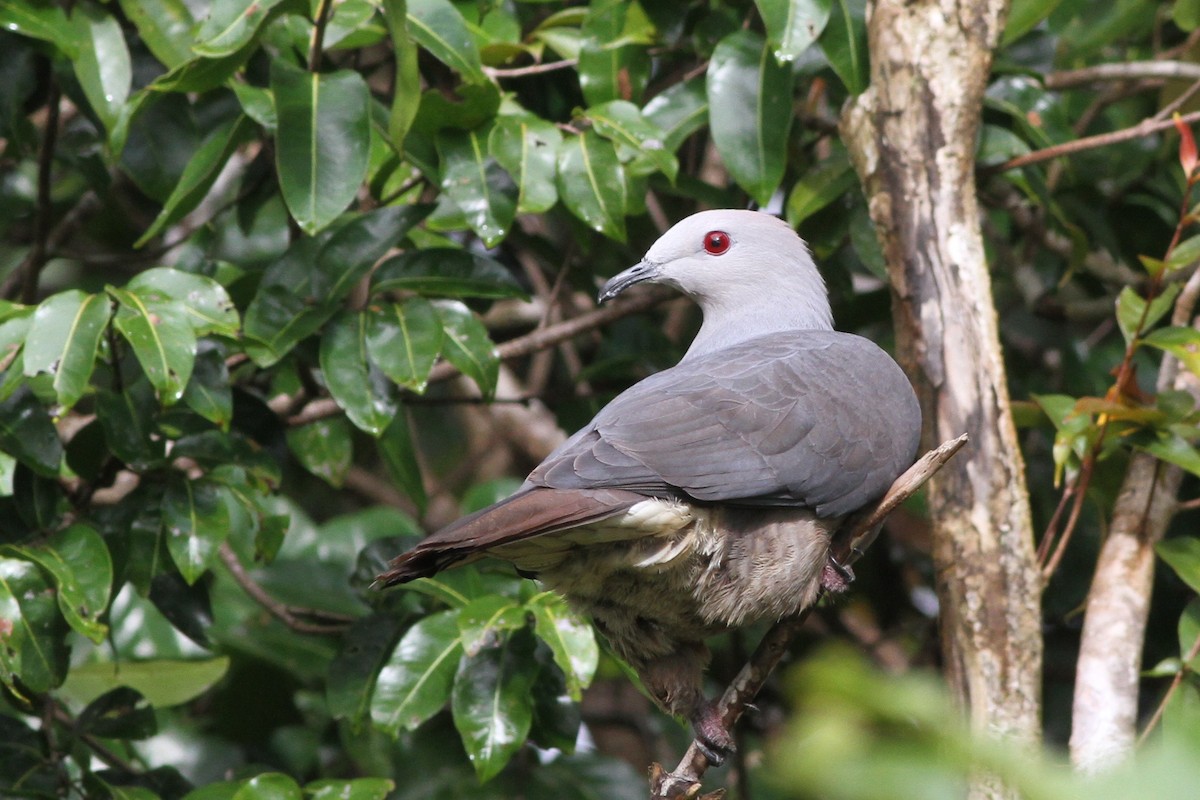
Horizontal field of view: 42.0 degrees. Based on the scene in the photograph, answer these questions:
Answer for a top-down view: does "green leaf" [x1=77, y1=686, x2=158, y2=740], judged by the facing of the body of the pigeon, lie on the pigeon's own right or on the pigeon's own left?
on the pigeon's own left

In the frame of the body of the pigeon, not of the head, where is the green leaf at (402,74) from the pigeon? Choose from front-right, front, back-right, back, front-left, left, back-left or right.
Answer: left

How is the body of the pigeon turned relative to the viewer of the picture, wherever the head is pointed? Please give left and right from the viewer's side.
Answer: facing away from the viewer and to the right of the viewer

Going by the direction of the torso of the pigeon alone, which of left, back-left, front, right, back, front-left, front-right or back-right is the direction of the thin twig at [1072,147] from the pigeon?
front

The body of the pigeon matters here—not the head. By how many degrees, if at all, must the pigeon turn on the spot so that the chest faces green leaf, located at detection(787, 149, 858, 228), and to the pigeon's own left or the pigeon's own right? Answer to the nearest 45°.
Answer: approximately 45° to the pigeon's own left

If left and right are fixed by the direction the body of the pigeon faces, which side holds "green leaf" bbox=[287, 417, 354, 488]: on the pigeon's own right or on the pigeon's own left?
on the pigeon's own left

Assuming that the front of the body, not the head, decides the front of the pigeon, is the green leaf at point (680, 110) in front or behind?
in front

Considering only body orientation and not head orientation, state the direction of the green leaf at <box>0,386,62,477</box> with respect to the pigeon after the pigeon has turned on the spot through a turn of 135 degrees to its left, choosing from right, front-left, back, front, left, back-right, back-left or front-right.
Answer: front

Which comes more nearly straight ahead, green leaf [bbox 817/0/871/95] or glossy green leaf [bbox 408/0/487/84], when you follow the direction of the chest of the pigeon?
the green leaf

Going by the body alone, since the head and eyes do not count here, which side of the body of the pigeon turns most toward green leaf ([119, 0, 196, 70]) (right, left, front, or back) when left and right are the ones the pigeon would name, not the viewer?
left

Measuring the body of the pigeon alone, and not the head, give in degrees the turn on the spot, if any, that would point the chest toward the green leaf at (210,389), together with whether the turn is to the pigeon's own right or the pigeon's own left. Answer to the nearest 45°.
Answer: approximately 135° to the pigeon's own left

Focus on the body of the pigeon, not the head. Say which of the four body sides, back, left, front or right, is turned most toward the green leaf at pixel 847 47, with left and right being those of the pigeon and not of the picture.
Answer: front

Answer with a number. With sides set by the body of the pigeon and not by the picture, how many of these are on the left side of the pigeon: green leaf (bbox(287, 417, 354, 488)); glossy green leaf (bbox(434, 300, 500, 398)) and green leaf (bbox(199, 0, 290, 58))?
3

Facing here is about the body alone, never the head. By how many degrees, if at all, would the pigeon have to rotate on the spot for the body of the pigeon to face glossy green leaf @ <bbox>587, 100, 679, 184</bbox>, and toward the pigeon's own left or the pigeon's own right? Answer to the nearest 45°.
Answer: approximately 45° to the pigeon's own left
